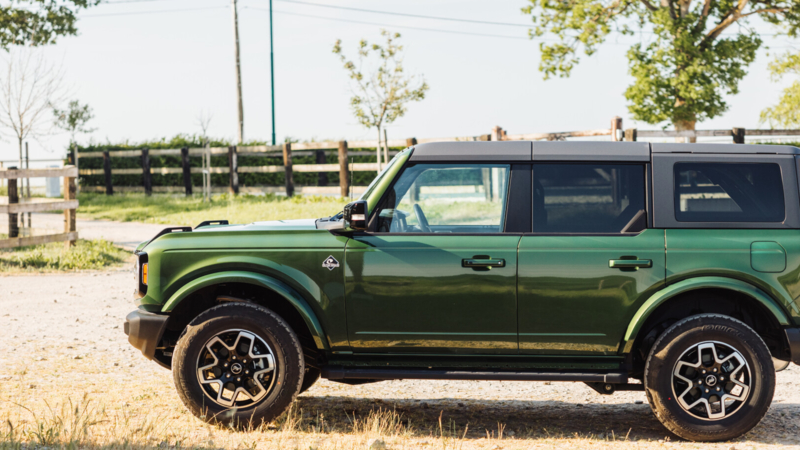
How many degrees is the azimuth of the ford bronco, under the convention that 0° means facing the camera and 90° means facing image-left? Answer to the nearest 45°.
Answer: approximately 90°

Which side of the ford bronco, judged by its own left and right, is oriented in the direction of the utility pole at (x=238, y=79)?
right

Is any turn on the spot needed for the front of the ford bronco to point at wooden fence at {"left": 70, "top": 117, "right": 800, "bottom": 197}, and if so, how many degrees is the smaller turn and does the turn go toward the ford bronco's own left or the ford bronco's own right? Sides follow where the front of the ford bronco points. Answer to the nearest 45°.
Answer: approximately 90° to the ford bronco's own right

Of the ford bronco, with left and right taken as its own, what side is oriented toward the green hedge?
right

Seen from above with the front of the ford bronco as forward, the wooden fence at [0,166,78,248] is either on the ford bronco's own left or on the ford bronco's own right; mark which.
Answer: on the ford bronco's own right
